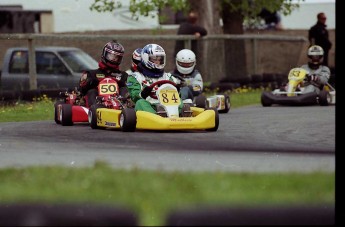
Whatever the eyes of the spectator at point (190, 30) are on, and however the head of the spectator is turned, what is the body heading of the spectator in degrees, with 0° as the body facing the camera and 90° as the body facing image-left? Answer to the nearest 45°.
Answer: approximately 0°

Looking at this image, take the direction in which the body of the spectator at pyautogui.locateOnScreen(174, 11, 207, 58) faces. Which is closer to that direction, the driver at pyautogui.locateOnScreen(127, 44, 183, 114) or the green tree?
the driver

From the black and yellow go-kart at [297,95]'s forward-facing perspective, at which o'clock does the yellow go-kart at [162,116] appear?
the yellow go-kart at [162,116] is roughly at 11 o'clock from the black and yellow go-kart at [297,95].

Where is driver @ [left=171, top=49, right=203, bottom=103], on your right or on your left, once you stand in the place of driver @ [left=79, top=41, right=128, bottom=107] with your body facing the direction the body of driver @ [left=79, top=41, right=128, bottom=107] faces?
on your left

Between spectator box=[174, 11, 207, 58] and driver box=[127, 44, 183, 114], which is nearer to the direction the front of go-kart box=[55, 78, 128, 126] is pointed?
the driver

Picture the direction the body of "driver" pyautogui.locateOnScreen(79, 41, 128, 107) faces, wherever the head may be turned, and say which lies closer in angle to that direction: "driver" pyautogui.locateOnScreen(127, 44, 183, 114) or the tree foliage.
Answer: the driver

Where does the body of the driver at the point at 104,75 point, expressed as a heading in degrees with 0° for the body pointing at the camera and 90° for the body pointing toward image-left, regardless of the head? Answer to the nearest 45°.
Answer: approximately 315°

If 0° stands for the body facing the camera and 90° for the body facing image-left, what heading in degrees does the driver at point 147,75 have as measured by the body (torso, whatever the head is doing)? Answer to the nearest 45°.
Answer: approximately 315°

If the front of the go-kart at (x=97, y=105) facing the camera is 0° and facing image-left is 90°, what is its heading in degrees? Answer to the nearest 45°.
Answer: approximately 315°
